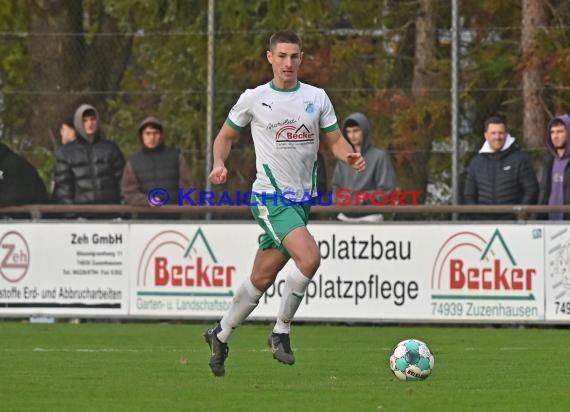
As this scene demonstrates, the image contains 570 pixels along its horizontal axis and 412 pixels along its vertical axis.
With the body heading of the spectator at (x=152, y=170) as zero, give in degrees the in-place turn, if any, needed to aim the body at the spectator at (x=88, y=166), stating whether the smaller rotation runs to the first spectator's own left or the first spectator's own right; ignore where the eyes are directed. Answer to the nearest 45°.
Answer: approximately 90° to the first spectator's own right

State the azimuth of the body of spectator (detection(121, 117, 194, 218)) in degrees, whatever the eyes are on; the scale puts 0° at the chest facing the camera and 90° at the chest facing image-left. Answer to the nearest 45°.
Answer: approximately 0°

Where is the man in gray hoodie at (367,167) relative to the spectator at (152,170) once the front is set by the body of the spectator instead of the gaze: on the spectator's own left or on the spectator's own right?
on the spectator's own left

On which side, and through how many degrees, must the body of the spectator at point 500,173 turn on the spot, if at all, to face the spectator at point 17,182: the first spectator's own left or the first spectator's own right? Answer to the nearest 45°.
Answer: approximately 90° to the first spectator's own right

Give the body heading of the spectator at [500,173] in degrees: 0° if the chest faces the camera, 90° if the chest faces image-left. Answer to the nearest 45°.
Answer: approximately 0°

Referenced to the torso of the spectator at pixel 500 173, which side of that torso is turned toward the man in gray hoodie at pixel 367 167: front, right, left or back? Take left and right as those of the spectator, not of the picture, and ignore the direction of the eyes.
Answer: right

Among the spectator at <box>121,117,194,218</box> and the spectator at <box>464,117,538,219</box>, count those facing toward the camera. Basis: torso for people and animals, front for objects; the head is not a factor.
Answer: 2

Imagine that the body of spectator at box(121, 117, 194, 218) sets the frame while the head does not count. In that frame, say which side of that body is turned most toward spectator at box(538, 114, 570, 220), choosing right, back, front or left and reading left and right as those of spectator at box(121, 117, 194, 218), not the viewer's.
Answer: left

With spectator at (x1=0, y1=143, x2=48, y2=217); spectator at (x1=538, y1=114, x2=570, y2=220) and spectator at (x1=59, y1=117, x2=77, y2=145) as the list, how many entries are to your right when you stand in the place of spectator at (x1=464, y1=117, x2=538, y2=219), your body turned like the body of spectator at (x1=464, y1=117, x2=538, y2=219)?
2
